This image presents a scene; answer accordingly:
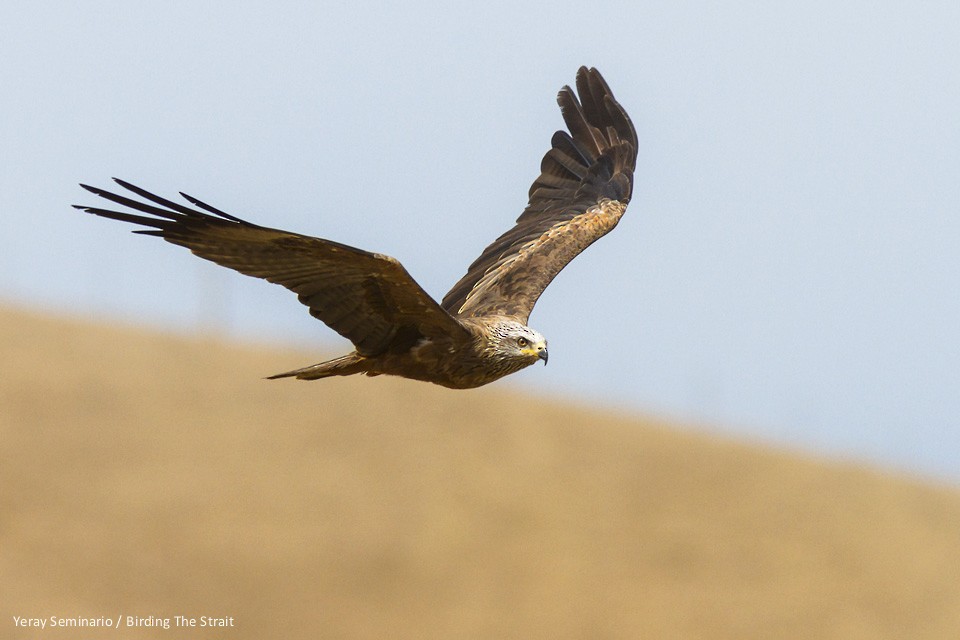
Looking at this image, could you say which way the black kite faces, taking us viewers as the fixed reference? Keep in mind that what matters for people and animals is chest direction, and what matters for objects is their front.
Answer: facing the viewer and to the right of the viewer
